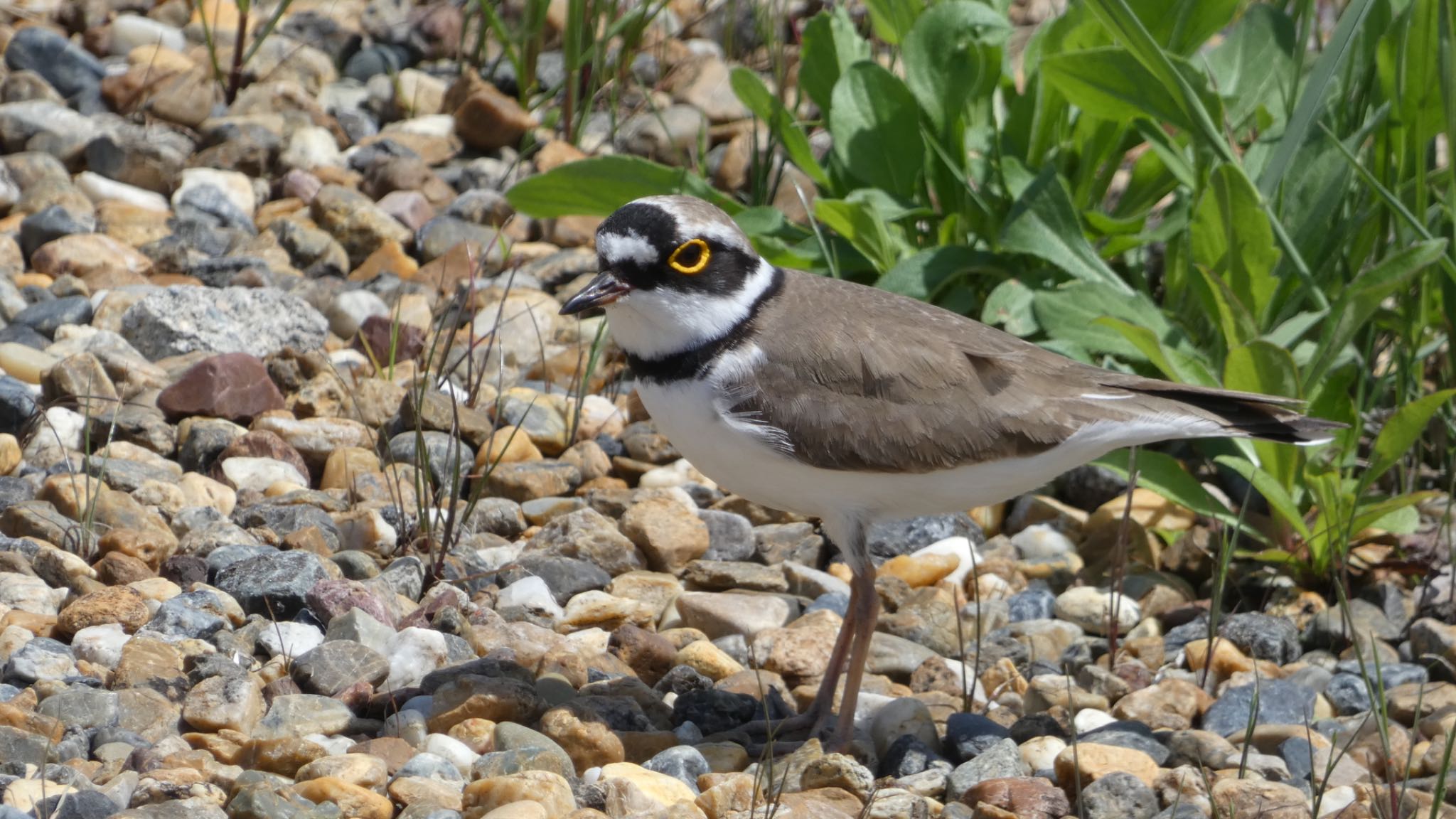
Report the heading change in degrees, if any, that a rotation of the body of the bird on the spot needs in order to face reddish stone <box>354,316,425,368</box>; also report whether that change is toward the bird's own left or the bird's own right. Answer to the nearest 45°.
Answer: approximately 45° to the bird's own right

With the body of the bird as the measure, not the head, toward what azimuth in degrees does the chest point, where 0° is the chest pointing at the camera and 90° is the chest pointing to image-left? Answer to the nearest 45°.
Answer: approximately 90°

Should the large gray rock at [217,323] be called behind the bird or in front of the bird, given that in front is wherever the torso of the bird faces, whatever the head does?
in front

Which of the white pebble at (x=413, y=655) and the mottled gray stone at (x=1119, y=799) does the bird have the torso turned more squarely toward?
the white pebble

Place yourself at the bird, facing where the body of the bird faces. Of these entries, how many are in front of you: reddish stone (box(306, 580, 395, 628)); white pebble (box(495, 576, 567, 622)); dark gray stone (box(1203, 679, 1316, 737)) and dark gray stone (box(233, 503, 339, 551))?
3

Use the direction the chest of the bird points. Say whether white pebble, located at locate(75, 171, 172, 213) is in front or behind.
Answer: in front

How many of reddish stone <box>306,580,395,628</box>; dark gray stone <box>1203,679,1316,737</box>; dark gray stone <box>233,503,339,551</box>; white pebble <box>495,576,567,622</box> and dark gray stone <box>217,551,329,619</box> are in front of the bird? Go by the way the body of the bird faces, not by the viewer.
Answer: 4

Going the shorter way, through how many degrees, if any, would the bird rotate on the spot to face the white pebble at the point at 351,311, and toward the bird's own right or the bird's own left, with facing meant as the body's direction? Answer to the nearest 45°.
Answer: approximately 45° to the bird's own right

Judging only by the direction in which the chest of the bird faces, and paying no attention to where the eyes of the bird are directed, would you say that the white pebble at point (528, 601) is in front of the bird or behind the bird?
in front

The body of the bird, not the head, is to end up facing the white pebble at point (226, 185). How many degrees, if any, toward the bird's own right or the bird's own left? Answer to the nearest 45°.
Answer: approximately 45° to the bird's own right

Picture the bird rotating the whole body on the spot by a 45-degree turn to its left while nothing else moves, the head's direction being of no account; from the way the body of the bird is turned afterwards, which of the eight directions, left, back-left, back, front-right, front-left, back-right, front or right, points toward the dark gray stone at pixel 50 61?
right

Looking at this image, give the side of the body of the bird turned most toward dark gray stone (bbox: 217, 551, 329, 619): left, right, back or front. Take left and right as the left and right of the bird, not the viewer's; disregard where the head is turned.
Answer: front

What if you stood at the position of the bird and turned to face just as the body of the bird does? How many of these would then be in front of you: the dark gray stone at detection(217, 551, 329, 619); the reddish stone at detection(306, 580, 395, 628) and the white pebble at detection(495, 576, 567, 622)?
3

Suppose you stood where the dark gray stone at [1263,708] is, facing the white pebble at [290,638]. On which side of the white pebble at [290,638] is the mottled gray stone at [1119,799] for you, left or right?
left
